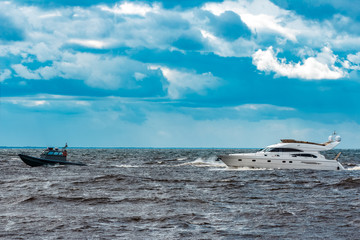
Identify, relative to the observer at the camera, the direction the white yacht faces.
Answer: facing to the left of the viewer
